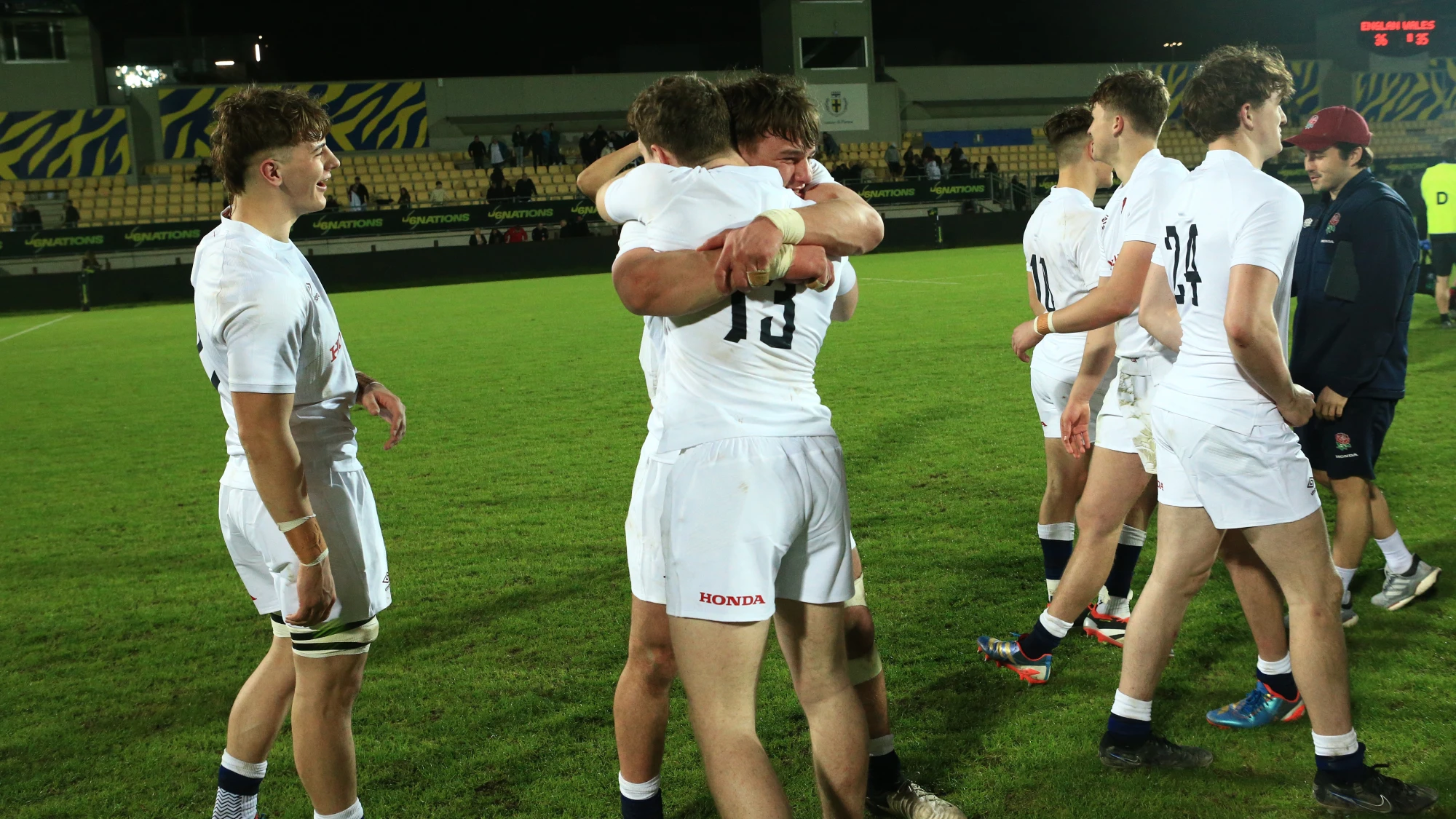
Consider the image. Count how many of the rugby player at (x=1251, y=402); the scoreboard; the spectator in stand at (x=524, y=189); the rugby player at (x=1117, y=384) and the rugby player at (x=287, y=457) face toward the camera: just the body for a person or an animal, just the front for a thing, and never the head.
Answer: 2

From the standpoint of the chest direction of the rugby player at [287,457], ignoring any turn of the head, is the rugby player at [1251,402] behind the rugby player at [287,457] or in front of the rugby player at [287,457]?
in front

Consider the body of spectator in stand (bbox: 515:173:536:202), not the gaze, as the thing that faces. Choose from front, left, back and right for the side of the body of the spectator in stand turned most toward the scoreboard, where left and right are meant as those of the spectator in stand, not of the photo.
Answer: left

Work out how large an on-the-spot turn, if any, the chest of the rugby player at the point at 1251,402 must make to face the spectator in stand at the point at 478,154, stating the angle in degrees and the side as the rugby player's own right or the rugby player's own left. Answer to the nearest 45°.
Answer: approximately 90° to the rugby player's own left

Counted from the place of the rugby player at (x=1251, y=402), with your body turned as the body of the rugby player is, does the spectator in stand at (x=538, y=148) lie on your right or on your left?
on your left

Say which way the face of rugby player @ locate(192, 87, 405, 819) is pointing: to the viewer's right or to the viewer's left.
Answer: to the viewer's right

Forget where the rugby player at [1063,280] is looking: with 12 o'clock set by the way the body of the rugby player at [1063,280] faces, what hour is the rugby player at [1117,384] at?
the rugby player at [1117,384] is roughly at 4 o'clock from the rugby player at [1063,280].

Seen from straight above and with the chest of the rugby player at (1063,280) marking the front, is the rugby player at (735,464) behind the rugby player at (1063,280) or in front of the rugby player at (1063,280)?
behind

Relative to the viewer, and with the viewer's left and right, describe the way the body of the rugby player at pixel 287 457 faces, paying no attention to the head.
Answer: facing to the right of the viewer

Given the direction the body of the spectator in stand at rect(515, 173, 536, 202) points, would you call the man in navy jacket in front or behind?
in front

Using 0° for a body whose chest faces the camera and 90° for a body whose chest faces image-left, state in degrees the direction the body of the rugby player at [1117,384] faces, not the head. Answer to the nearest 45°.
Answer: approximately 90°

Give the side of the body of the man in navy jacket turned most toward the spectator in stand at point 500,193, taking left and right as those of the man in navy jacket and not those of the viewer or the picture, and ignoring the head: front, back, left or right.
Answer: right
